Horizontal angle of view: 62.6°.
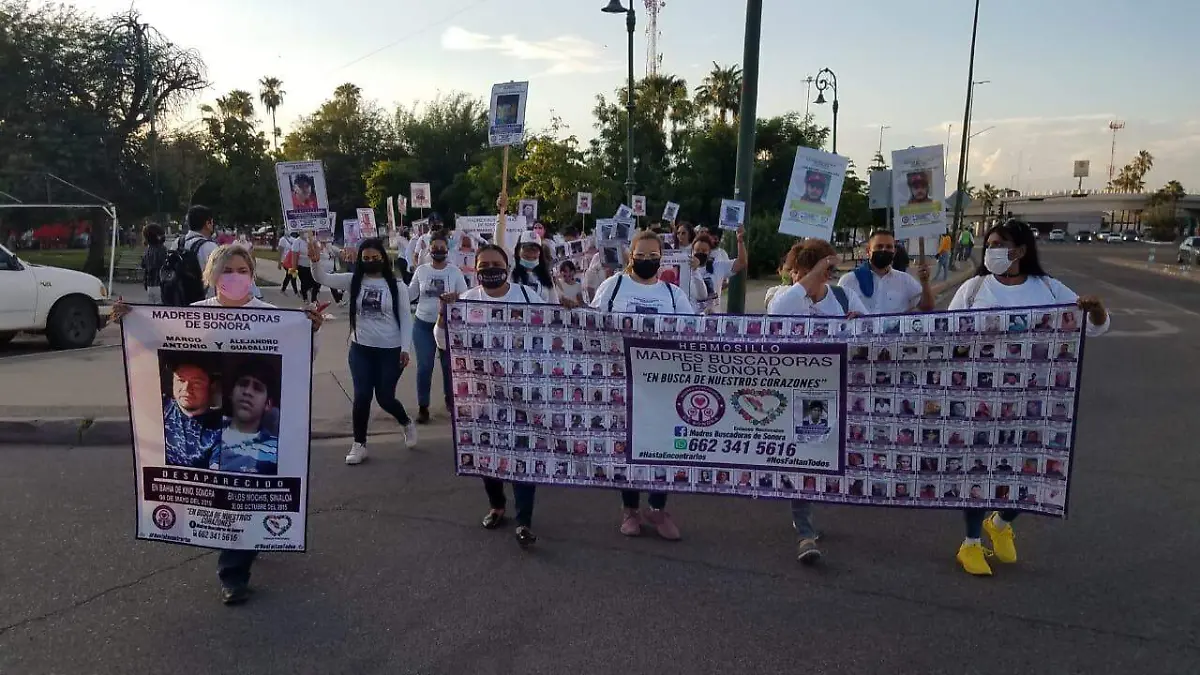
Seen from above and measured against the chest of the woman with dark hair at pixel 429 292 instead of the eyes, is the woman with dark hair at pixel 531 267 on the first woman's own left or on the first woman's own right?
on the first woman's own left

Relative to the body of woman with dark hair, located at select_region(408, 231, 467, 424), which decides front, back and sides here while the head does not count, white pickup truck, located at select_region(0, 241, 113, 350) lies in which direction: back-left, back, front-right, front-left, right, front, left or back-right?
back-right

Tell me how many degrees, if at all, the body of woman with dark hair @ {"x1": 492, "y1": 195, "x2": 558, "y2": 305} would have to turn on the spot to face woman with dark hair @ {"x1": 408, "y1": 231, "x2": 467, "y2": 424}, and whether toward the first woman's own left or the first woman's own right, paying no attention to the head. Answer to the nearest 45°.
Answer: approximately 90° to the first woman's own right

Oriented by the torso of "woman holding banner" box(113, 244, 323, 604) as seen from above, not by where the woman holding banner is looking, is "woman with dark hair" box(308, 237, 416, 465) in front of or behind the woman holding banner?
behind

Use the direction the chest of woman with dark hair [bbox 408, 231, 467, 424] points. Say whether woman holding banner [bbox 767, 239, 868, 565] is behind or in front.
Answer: in front

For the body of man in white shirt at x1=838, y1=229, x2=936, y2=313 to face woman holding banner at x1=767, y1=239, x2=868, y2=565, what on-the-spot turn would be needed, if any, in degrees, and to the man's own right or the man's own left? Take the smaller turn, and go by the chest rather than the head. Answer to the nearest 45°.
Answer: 0° — they already face them

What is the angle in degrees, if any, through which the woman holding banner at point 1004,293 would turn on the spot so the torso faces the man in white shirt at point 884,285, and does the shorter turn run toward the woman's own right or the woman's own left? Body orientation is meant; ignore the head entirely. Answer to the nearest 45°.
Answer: approximately 135° to the woman's own right

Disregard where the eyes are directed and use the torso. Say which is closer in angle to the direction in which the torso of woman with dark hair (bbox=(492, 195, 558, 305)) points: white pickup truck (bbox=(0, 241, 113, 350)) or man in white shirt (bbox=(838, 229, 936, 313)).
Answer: the man in white shirt

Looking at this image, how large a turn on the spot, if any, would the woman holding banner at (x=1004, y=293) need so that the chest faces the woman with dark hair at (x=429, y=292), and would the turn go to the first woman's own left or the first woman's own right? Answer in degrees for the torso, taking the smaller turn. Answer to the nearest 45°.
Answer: approximately 90° to the first woman's own right
